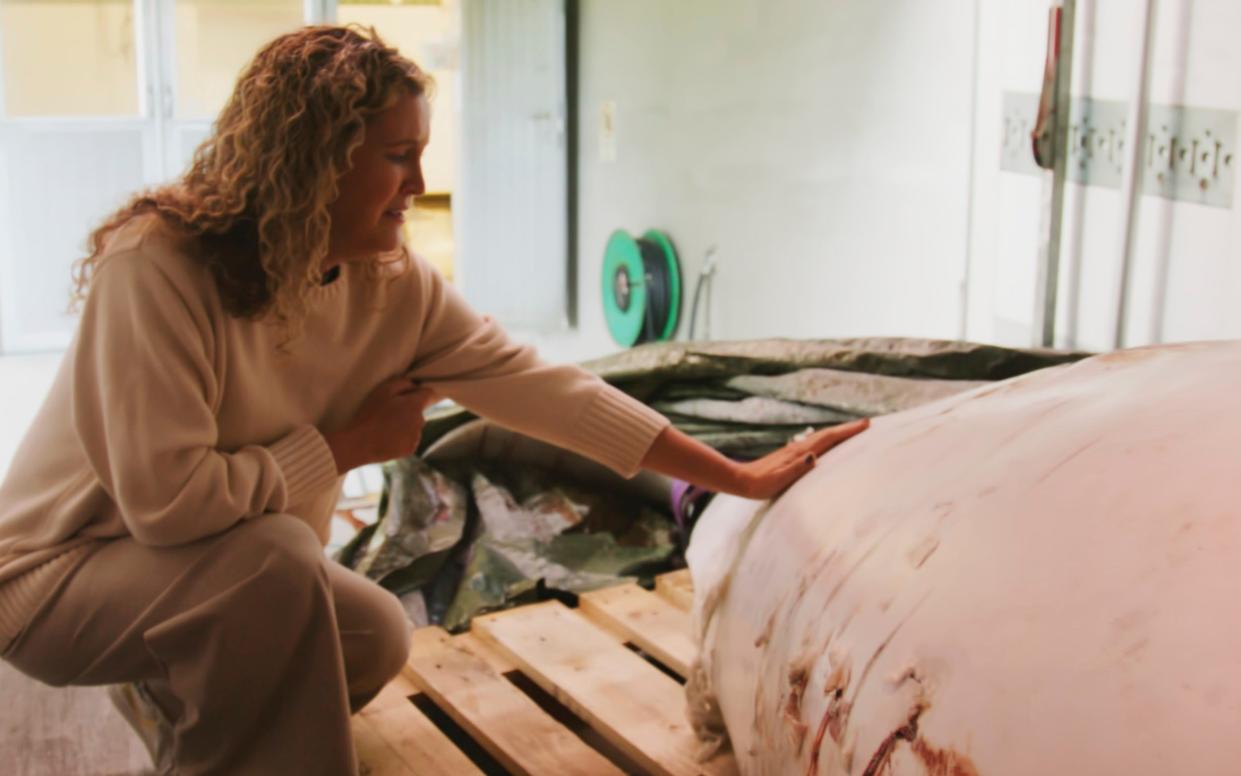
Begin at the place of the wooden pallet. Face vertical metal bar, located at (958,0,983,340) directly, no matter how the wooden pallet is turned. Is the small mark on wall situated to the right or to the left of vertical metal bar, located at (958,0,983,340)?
left

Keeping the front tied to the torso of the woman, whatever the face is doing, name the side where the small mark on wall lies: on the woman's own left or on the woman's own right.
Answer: on the woman's own left

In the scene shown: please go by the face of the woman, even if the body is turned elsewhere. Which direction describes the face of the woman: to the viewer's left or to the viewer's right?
to the viewer's right

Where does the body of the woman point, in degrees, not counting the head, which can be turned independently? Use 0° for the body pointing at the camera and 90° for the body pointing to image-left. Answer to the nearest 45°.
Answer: approximately 270°

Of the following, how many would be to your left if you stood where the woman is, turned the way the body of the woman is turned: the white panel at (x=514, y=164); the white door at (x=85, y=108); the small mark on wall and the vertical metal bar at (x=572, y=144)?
4
